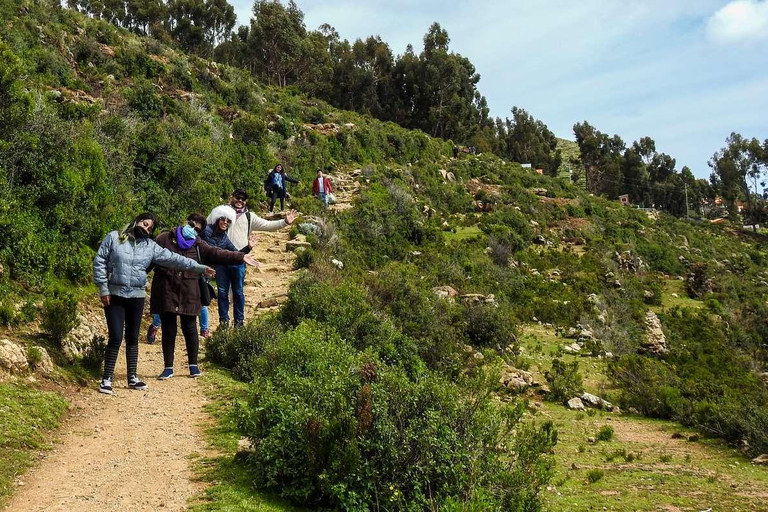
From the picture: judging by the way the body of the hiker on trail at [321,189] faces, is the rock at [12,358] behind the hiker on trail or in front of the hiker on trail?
in front

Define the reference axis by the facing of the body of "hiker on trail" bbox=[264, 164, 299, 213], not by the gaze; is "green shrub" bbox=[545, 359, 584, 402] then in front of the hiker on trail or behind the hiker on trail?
in front

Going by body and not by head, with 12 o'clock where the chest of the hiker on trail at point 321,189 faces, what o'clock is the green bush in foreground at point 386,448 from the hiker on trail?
The green bush in foreground is roughly at 12 o'clock from the hiker on trail.

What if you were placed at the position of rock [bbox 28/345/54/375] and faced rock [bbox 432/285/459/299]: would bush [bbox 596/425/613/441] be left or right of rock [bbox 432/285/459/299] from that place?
right

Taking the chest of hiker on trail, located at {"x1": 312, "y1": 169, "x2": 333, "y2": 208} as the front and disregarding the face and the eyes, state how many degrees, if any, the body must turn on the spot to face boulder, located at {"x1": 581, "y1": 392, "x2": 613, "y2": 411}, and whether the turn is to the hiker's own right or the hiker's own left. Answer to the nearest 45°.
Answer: approximately 45° to the hiker's own left

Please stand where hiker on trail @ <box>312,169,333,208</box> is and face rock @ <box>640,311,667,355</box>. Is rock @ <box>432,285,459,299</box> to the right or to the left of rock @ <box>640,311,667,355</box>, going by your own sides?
right

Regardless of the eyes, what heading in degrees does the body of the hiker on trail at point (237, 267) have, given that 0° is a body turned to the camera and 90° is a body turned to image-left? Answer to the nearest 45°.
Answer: approximately 0°
